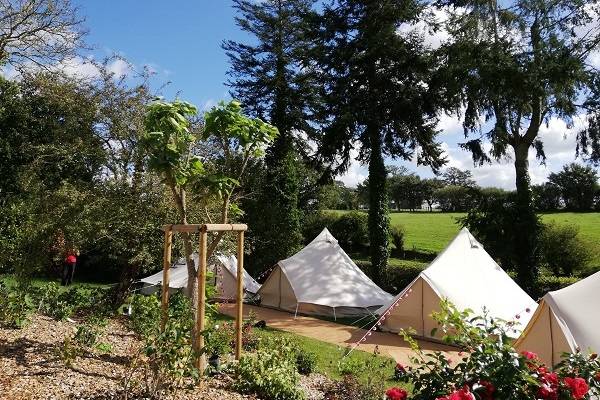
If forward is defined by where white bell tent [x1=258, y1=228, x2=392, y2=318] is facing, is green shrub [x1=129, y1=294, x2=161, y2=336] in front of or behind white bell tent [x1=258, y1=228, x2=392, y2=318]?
in front

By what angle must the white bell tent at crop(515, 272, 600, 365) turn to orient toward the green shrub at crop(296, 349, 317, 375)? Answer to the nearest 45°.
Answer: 0° — it already faces it

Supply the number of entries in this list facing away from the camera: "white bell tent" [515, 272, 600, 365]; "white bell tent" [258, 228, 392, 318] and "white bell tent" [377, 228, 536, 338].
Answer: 0

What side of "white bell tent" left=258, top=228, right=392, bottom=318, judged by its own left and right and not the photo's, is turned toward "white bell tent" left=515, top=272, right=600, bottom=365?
left

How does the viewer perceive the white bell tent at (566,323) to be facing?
facing the viewer and to the left of the viewer

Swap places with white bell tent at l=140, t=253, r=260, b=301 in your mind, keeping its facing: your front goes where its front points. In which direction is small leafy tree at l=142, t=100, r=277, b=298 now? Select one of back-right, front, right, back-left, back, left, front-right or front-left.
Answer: front-right

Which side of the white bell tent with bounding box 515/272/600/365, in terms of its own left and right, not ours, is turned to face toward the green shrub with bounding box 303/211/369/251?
right

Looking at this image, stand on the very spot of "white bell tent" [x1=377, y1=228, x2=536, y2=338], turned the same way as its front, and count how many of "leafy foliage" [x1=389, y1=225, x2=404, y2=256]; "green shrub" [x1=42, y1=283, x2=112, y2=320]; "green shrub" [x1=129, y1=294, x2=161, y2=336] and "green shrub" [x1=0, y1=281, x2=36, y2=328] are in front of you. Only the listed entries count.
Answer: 3

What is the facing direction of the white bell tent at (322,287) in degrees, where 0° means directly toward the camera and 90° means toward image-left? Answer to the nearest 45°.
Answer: approximately 45°

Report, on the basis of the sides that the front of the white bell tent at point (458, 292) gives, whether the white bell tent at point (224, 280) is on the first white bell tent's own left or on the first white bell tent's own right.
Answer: on the first white bell tent's own right

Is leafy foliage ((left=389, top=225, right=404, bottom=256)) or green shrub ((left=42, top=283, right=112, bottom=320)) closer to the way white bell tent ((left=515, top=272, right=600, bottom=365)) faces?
the green shrub

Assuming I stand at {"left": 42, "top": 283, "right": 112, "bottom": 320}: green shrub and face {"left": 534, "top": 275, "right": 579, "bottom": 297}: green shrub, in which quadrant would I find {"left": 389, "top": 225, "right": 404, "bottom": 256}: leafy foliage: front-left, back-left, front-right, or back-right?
front-left

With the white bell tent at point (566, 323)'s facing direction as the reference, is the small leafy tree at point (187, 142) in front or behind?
in front

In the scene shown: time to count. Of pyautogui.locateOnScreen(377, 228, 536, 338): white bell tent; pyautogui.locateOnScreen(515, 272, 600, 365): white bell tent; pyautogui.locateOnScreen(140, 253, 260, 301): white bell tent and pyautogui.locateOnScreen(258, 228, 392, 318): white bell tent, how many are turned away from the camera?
0

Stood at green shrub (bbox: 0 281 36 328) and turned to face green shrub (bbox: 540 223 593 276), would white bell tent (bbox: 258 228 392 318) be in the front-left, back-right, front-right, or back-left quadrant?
front-left
